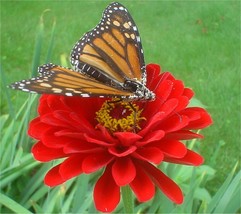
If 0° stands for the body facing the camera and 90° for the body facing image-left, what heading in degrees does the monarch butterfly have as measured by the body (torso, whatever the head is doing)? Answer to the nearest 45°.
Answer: approximately 315°
